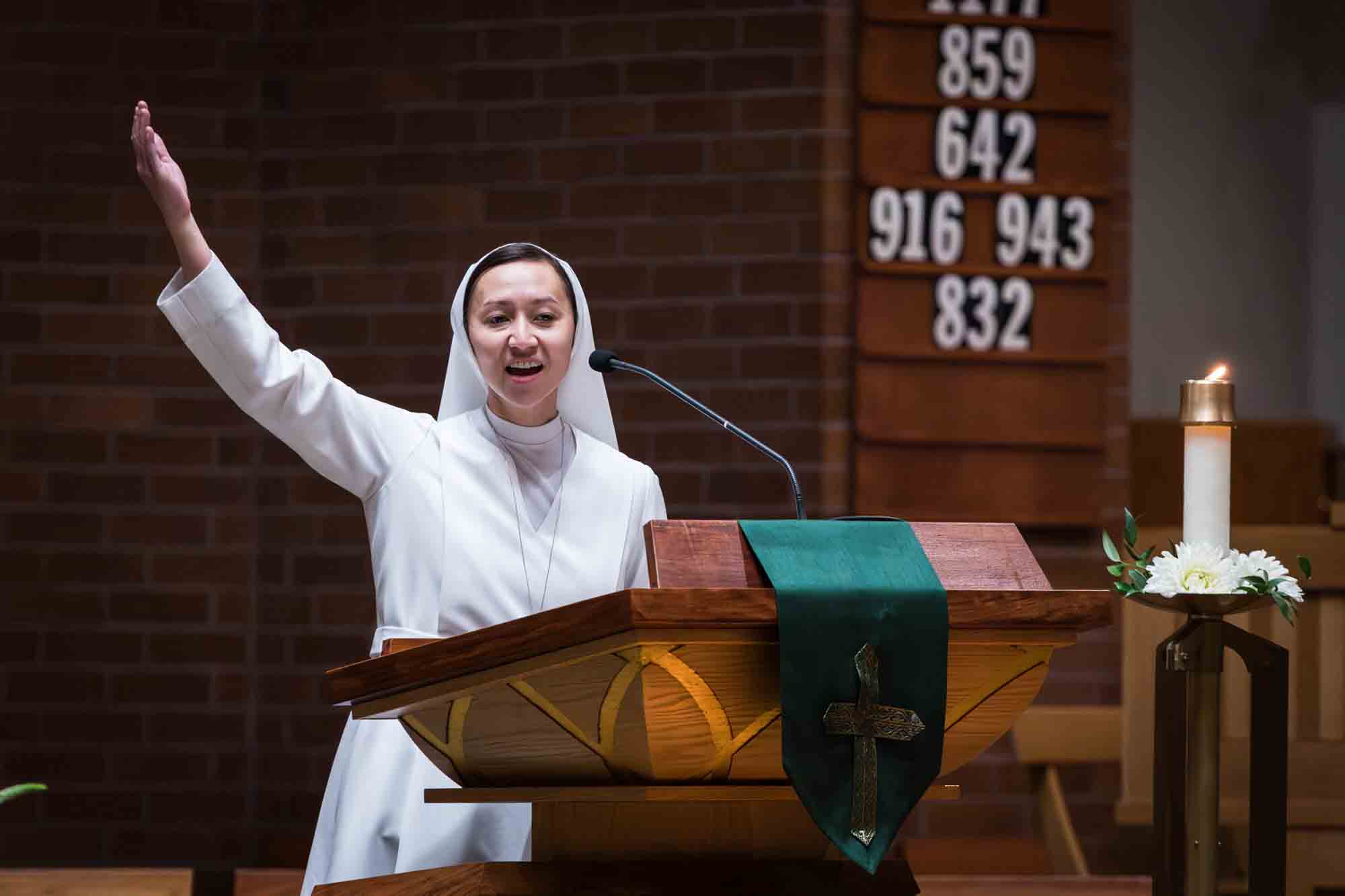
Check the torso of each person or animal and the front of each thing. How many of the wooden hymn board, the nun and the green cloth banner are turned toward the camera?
3

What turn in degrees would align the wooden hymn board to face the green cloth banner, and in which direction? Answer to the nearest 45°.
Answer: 0° — it already faces it

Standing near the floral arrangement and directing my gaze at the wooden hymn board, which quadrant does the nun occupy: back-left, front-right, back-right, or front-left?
front-left

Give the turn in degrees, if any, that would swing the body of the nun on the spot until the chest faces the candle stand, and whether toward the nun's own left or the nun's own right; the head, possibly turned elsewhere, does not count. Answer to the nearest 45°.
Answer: approximately 45° to the nun's own left

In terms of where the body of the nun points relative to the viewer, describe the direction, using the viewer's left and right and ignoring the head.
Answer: facing the viewer

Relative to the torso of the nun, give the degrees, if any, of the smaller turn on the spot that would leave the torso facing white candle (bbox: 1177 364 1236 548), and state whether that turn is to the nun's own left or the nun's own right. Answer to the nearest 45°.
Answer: approximately 45° to the nun's own left

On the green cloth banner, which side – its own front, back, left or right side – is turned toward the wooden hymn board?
back

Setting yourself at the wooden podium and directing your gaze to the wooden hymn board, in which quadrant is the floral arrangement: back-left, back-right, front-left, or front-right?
front-right

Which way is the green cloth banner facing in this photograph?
toward the camera

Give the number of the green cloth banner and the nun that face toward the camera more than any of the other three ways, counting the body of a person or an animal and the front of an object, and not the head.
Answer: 2

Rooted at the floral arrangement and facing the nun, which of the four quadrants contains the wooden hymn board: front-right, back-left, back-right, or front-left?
front-right

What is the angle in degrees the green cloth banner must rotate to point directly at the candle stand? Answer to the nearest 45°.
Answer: approximately 135° to its left

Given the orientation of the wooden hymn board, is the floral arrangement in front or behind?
in front

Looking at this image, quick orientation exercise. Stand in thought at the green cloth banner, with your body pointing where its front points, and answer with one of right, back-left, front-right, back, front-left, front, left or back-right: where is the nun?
back-right
